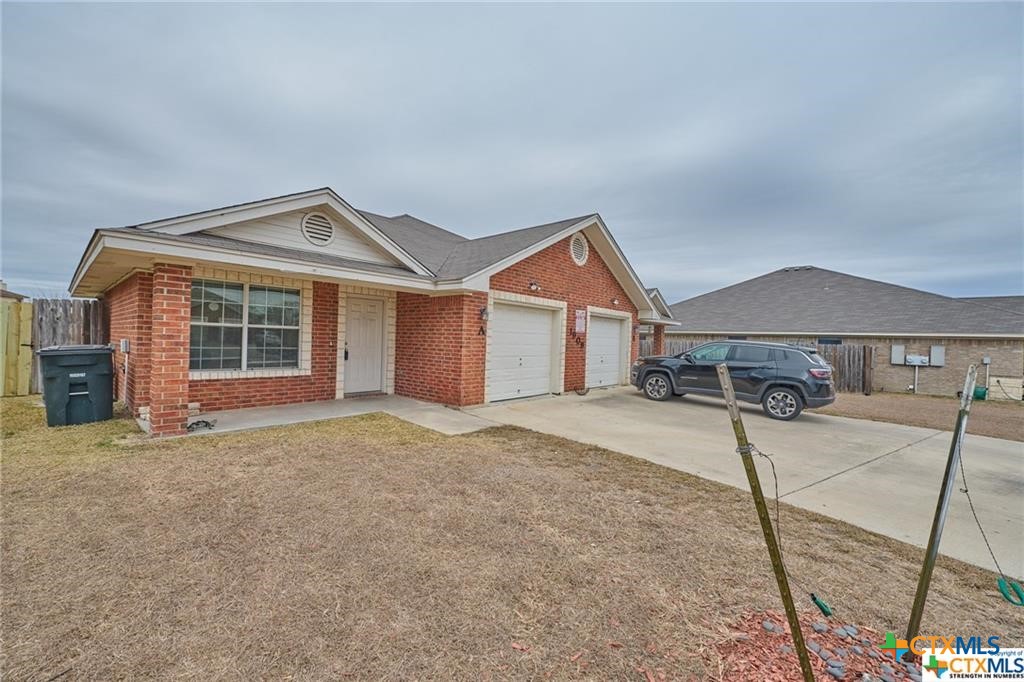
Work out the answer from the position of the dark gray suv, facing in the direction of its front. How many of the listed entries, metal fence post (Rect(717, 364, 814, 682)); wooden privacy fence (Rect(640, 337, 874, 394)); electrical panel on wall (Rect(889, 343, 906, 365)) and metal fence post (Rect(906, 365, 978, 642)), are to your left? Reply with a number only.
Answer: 2

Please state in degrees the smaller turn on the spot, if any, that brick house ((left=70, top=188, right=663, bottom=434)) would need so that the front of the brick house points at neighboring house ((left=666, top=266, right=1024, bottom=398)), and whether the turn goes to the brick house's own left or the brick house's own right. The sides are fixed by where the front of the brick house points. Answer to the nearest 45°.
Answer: approximately 45° to the brick house's own left

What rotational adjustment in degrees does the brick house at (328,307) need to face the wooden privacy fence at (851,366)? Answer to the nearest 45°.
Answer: approximately 45° to its left

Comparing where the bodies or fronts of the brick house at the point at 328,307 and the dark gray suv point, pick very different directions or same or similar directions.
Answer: very different directions

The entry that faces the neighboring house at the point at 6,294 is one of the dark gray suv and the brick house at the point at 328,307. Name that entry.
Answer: the dark gray suv

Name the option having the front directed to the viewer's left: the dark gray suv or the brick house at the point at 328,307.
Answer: the dark gray suv

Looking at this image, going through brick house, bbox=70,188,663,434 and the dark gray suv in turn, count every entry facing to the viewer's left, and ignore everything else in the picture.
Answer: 1

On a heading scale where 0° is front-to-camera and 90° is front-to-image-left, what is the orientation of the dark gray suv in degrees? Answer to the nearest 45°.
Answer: approximately 90°

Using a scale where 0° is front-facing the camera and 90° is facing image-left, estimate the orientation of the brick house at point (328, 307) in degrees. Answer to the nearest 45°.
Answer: approximately 315°
